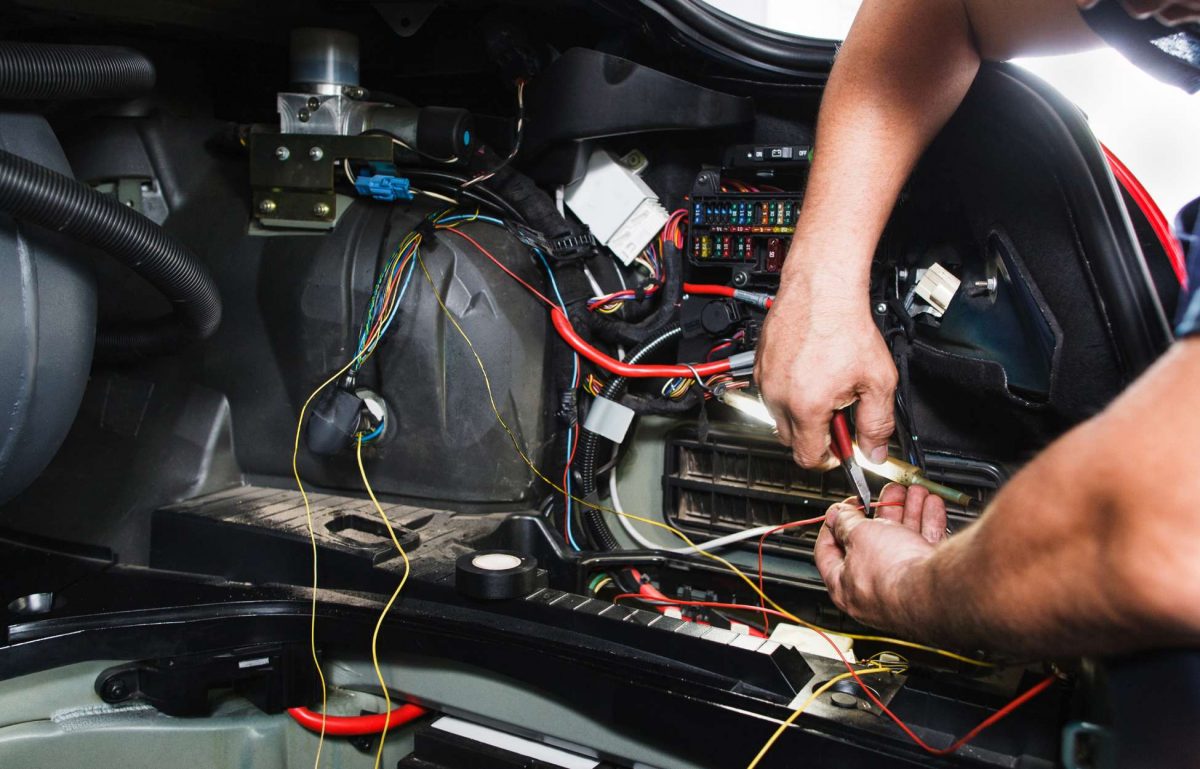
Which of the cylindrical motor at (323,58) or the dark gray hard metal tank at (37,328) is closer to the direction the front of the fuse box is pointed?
the dark gray hard metal tank

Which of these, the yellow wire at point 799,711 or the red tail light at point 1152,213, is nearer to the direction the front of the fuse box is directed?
the yellow wire

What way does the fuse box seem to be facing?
toward the camera

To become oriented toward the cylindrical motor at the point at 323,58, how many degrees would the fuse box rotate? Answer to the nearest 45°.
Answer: approximately 90° to its right
